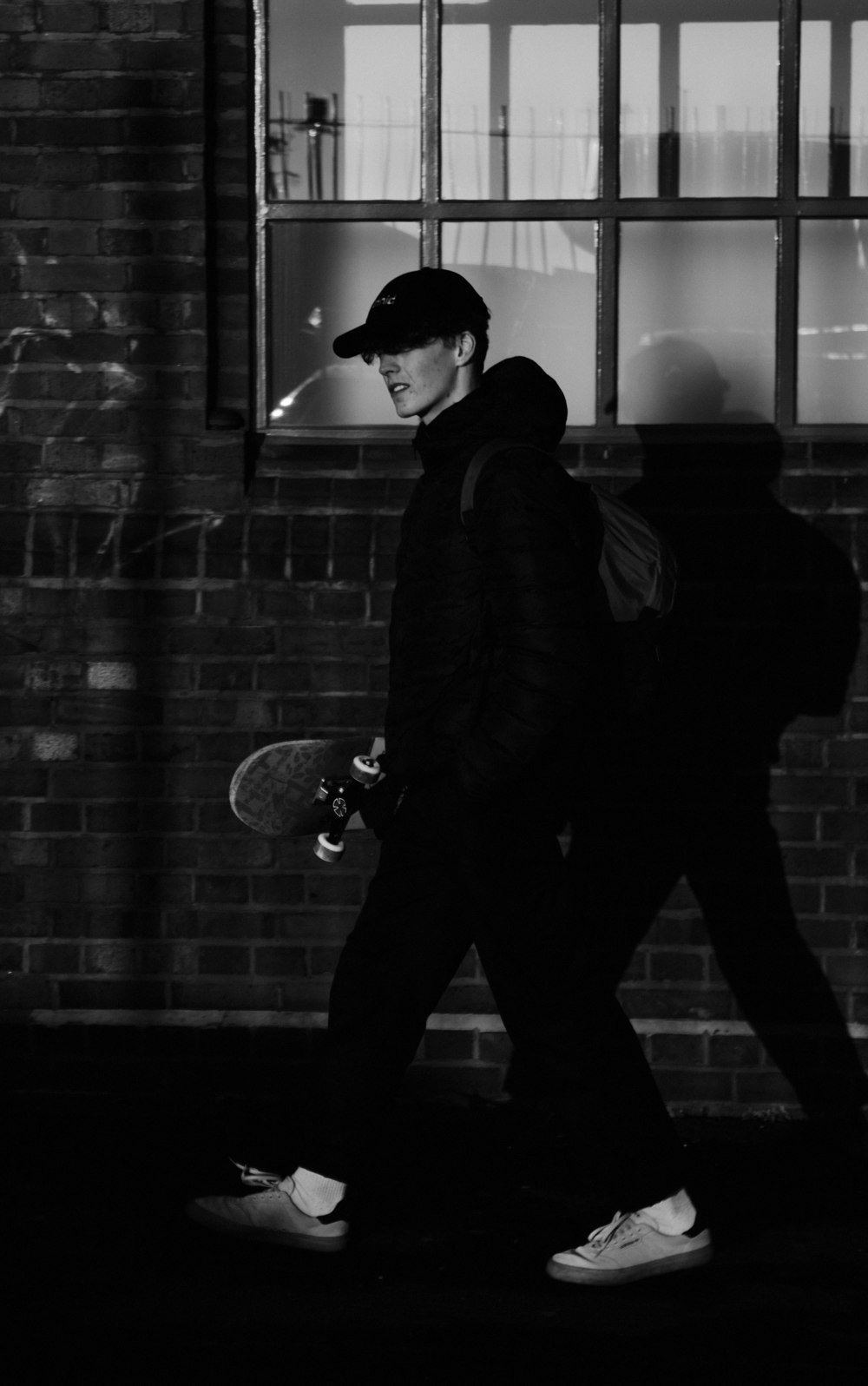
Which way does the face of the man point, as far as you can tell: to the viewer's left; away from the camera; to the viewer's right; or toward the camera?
to the viewer's left

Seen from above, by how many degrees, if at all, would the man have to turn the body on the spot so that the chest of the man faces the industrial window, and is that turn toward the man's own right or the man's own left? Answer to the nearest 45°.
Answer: approximately 90° to the man's own right

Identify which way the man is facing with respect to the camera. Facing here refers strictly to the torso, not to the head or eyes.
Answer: to the viewer's left
